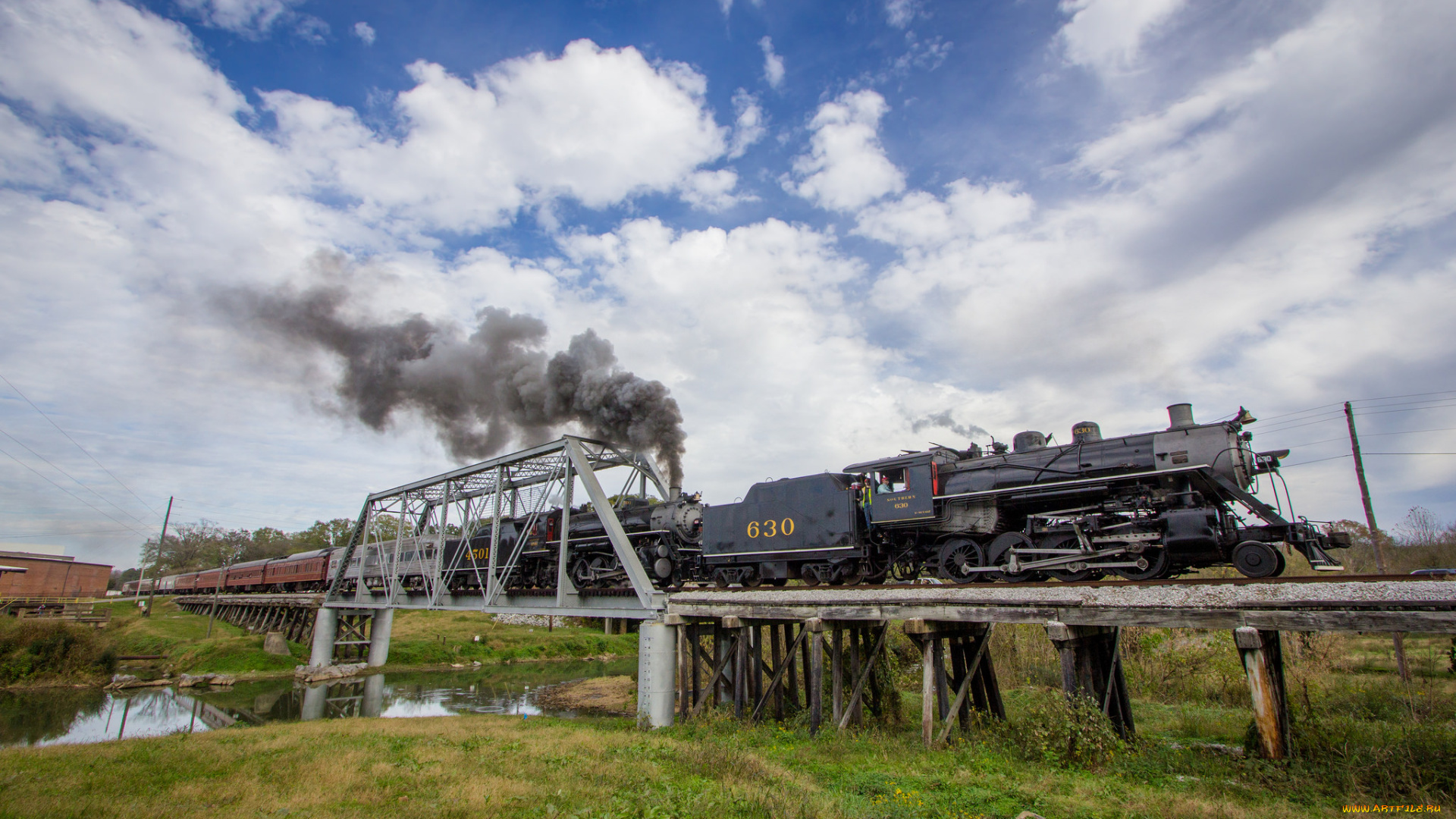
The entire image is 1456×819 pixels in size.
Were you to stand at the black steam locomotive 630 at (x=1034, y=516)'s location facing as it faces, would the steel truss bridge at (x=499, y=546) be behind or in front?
behind

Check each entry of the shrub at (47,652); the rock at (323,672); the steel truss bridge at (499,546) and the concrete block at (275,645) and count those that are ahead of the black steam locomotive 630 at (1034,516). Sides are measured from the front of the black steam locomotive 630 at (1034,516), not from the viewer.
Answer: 0

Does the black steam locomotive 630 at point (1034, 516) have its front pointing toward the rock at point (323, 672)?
no

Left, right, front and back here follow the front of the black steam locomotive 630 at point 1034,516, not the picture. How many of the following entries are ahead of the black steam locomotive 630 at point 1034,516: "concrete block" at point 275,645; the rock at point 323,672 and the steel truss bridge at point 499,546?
0

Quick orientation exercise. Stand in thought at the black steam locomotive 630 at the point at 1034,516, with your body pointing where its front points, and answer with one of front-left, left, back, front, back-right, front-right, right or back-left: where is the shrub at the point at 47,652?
back-right

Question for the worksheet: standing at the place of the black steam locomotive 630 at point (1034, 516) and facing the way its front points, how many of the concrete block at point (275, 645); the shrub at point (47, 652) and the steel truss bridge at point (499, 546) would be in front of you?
0

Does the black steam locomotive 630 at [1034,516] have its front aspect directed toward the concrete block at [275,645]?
no

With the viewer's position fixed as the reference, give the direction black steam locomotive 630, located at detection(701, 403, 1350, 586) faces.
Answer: facing the viewer and to the right of the viewer

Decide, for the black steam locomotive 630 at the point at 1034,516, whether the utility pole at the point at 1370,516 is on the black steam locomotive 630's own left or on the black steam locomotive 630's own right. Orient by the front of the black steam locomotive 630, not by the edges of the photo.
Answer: on the black steam locomotive 630's own left
